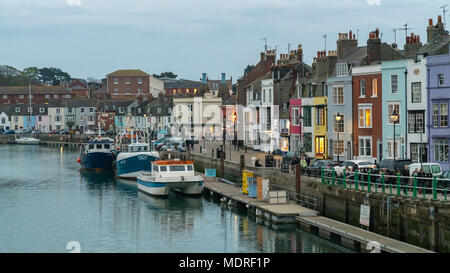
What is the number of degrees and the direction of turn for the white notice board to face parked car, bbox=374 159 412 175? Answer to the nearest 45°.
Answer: approximately 135° to its right

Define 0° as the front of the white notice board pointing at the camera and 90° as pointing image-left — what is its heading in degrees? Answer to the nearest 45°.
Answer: approximately 45°
